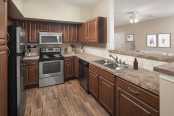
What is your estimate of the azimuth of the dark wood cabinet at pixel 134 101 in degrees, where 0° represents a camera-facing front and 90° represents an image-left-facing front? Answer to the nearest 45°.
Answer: approximately 45°

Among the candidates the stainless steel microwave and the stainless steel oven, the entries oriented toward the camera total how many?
2

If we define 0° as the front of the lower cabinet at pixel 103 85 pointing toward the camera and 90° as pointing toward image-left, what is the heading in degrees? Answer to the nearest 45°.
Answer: approximately 45°
